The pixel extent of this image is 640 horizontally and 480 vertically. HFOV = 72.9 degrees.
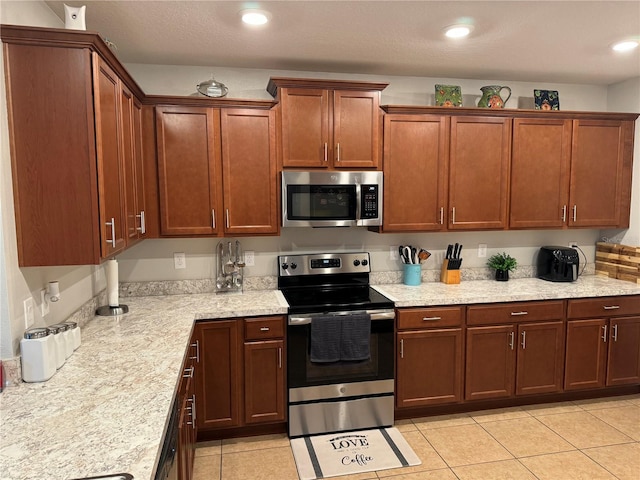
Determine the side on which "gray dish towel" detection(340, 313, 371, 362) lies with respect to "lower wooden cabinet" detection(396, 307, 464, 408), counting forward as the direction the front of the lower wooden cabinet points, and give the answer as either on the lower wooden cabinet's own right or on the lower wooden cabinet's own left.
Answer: on the lower wooden cabinet's own right

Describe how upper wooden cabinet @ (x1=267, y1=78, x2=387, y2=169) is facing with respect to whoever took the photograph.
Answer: facing the viewer

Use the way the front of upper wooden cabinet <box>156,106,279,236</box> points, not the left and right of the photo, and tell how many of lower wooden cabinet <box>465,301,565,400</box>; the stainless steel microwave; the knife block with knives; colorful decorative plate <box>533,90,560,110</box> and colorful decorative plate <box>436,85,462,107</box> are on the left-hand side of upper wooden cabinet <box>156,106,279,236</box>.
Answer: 5

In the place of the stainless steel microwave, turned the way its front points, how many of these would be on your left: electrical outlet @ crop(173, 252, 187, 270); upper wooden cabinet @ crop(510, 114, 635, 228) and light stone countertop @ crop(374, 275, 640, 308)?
2

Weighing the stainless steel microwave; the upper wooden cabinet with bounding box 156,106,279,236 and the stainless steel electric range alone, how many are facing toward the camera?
3

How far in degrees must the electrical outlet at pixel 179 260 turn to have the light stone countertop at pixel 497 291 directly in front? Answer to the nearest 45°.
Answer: approximately 90° to its left

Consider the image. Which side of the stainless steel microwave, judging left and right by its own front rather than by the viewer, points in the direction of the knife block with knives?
left

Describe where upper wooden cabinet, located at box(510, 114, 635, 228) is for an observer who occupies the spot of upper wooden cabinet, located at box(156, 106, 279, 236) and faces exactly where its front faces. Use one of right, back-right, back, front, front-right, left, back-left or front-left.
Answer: left

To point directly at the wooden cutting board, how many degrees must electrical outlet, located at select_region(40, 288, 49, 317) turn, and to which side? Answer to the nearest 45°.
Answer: approximately 45° to its left

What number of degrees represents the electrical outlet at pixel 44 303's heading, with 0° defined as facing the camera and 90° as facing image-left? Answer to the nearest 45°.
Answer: approximately 315°

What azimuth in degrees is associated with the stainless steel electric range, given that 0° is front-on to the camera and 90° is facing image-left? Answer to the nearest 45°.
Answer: approximately 0°

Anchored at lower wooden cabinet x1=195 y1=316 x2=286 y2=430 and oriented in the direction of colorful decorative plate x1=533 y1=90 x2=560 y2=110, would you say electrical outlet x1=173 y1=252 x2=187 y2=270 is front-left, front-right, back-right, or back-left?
back-left

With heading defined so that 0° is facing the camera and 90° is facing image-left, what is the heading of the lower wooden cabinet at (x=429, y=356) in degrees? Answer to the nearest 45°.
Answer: approximately 0°
